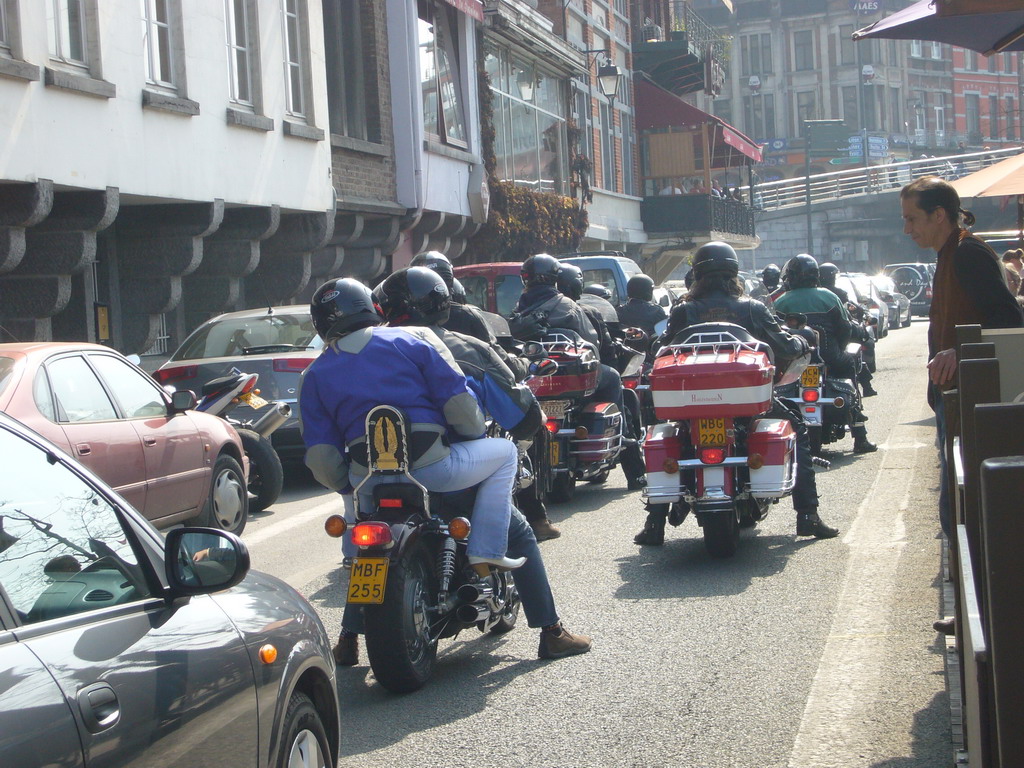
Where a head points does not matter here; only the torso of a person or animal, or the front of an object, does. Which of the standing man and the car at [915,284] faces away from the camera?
the car

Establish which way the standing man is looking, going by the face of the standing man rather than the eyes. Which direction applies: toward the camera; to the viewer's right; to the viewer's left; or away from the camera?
to the viewer's left

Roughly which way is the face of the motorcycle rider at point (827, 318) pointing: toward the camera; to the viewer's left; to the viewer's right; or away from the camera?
away from the camera

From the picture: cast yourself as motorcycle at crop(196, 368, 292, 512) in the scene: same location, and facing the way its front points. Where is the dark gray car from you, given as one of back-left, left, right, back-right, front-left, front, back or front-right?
back-left

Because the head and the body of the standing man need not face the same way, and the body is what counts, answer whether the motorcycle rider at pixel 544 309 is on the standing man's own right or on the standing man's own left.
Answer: on the standing man's own right

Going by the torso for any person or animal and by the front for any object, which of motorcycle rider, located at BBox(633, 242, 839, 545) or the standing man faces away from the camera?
the motorcycle rider

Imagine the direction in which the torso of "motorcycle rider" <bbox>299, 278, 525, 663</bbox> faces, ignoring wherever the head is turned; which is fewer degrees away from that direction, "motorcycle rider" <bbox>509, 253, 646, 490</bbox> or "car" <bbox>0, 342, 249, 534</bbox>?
the motorcycle rider

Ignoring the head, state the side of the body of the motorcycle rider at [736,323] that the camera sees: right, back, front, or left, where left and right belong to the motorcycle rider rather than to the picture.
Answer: back

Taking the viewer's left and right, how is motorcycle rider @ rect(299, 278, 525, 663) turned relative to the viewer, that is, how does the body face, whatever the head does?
facing away from the viewer and to the right of the viewer

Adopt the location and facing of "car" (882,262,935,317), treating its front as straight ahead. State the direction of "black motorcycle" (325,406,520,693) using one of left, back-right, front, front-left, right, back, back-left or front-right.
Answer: back

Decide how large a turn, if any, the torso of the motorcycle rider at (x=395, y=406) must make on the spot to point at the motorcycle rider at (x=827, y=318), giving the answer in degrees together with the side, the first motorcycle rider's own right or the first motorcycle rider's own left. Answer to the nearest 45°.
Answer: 0° — they already face them

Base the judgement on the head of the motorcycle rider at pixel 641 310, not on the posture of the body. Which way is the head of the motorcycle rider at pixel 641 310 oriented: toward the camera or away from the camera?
away from the camera
